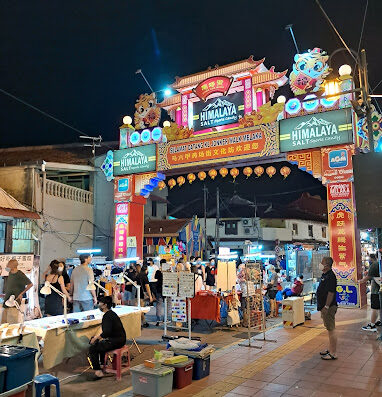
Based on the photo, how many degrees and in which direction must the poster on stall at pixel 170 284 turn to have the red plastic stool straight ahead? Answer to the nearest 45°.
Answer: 0° — it already faces it

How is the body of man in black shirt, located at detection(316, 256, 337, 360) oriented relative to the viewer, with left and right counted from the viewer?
facing to the left of the viewer

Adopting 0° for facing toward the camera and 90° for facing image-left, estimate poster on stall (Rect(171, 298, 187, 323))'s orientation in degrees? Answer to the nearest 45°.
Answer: approximately 0°

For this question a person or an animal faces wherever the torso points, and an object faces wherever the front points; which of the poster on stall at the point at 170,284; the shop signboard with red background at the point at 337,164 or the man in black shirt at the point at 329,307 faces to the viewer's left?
the man in black shirt

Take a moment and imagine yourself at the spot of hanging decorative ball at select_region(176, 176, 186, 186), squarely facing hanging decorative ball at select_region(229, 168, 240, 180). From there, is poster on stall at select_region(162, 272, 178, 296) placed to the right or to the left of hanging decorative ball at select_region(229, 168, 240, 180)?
right

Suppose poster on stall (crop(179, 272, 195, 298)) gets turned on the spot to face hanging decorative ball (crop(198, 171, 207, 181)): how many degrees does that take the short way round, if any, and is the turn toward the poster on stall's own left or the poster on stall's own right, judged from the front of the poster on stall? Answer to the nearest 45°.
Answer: approximately 180°

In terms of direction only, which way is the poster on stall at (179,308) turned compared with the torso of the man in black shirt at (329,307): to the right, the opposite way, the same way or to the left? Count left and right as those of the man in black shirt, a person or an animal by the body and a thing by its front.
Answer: to the left

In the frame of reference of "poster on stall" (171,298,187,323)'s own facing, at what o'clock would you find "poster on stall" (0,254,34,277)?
"poster on stall" (0,254,34,277) is roughly at 4 o'clock from "poster on stall" (171,298,187,323).

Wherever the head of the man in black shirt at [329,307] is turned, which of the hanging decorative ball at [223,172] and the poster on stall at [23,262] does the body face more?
the poster on stall

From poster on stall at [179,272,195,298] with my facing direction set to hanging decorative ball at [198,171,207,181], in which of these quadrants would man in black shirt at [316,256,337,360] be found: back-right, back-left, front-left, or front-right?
back-right

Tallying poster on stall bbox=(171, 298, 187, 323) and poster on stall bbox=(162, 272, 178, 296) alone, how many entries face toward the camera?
2
